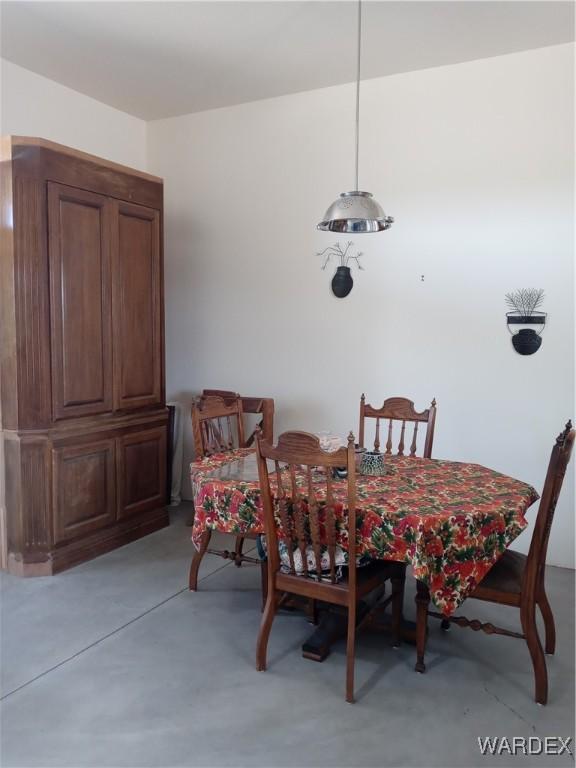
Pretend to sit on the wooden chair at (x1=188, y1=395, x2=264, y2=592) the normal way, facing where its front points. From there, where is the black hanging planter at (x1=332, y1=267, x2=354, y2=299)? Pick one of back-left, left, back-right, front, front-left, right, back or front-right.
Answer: left

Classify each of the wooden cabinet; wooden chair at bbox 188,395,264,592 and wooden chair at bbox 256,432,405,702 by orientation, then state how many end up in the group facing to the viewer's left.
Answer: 0

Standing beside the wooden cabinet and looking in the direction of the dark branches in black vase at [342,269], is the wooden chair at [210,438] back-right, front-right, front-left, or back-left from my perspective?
front-right

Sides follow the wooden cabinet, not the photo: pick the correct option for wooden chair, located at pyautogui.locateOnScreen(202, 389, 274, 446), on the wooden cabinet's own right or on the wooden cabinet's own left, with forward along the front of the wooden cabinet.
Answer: on the wooden cabinet's own left

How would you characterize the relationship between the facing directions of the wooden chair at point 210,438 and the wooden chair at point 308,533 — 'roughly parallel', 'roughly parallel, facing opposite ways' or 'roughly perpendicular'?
roughly perpendicular

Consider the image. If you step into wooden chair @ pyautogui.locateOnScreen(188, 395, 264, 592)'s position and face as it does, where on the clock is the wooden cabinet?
The wooden cabinet is roughly at 5 o'clock from the wooden chair.

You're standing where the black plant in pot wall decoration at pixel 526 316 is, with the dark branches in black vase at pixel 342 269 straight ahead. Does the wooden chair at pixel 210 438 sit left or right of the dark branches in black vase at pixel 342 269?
left

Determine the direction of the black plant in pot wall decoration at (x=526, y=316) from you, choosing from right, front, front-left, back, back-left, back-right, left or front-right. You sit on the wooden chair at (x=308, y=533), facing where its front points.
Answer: front

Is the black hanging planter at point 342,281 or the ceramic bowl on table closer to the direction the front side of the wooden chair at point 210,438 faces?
the ceramic bowl on table

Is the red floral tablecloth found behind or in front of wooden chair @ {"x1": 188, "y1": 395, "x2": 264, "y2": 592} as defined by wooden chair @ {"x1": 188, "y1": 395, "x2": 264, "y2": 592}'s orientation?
in front

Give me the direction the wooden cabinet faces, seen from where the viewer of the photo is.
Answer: facing the viewer and to the right of the viewer

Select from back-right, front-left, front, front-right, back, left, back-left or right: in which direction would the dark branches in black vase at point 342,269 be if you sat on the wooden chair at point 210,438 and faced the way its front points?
left

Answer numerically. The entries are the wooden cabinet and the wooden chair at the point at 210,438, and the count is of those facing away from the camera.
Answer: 0

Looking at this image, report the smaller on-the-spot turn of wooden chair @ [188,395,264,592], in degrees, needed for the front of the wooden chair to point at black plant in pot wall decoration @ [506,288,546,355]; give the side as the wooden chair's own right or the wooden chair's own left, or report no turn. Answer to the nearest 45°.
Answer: approximately 45° to the wooden chair's own left

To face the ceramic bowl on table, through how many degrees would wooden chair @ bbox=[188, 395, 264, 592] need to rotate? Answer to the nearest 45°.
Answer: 0° — it already faces it

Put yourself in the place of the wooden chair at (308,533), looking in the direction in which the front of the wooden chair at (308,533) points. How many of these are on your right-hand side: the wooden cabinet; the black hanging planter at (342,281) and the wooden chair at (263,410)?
0

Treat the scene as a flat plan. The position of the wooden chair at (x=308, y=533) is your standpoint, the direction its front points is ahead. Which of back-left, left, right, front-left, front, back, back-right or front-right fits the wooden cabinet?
left

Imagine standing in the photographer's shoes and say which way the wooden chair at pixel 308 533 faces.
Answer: facing away from the viewer and to the right of the viewer

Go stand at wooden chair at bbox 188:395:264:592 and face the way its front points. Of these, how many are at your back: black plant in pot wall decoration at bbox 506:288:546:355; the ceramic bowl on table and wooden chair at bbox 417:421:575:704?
0

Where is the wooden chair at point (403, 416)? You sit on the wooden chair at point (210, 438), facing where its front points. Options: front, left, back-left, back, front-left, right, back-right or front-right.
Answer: front-left

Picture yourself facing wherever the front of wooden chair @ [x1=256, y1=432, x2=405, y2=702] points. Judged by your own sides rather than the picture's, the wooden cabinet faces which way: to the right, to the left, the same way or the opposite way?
to the right
